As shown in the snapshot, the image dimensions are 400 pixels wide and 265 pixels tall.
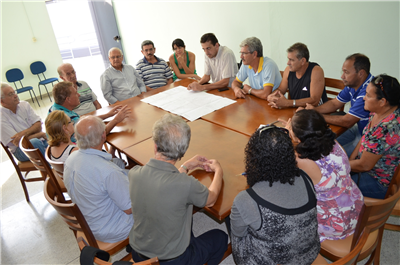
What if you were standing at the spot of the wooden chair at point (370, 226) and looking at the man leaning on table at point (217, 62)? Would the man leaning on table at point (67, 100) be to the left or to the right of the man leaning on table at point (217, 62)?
left

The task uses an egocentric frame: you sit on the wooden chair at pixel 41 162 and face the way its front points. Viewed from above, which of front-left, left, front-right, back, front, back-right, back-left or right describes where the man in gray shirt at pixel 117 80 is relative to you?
front

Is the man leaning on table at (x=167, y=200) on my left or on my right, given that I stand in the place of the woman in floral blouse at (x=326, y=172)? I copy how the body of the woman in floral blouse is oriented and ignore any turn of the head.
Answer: on my left

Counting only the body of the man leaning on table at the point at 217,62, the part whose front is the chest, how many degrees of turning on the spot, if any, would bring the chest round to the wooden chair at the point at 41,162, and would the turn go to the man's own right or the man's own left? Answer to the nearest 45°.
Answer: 0° — they already face it

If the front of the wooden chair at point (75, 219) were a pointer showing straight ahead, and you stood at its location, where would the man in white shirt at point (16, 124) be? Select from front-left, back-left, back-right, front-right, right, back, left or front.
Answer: front-left

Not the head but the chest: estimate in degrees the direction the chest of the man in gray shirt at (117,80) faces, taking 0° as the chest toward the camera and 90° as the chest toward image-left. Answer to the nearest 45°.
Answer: approximately 0°

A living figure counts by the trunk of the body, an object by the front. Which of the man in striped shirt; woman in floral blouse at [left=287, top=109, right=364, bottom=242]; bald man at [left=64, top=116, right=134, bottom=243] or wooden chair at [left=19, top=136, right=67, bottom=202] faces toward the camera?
the man in striped shirt

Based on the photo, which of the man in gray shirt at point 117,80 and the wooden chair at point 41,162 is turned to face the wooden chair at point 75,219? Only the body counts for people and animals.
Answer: the man in gray shirt

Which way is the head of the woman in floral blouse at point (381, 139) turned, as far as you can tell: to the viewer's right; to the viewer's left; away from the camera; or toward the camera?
to the viewer's left

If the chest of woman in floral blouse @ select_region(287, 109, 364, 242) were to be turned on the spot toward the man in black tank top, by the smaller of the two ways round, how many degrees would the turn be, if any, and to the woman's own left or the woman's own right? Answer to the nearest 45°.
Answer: approximately 45° to the woman's own right

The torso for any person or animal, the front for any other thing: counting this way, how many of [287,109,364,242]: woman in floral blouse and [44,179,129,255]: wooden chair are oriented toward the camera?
0

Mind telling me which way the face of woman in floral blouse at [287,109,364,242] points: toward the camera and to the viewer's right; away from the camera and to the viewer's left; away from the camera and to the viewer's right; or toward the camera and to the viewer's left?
away from the camera and to the viewer's left

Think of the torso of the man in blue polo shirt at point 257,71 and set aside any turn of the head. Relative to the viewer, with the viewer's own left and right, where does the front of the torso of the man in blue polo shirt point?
facing the viewer and to the left of the viewer

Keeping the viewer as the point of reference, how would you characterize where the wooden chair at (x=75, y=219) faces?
facing away from the viewer and to the right of the viewer

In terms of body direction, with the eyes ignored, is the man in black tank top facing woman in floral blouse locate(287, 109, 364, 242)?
no

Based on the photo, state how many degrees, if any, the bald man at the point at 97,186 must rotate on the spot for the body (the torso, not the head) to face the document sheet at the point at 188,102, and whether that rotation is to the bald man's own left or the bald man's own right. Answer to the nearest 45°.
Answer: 0° — they already face it

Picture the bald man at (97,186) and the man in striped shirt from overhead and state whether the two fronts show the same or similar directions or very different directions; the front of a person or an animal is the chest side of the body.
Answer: very different directions

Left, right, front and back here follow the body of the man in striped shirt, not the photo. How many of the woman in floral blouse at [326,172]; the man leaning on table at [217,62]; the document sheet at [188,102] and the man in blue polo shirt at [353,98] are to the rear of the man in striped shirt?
0

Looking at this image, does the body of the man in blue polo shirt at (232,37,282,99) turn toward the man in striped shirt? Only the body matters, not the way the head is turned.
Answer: no

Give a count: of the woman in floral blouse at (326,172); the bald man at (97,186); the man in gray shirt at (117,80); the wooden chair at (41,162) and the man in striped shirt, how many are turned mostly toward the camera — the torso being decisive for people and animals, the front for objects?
2

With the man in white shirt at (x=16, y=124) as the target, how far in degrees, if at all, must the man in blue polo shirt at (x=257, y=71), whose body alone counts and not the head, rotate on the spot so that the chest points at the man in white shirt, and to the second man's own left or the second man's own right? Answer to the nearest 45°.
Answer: approximately 45° to the second man's own right
